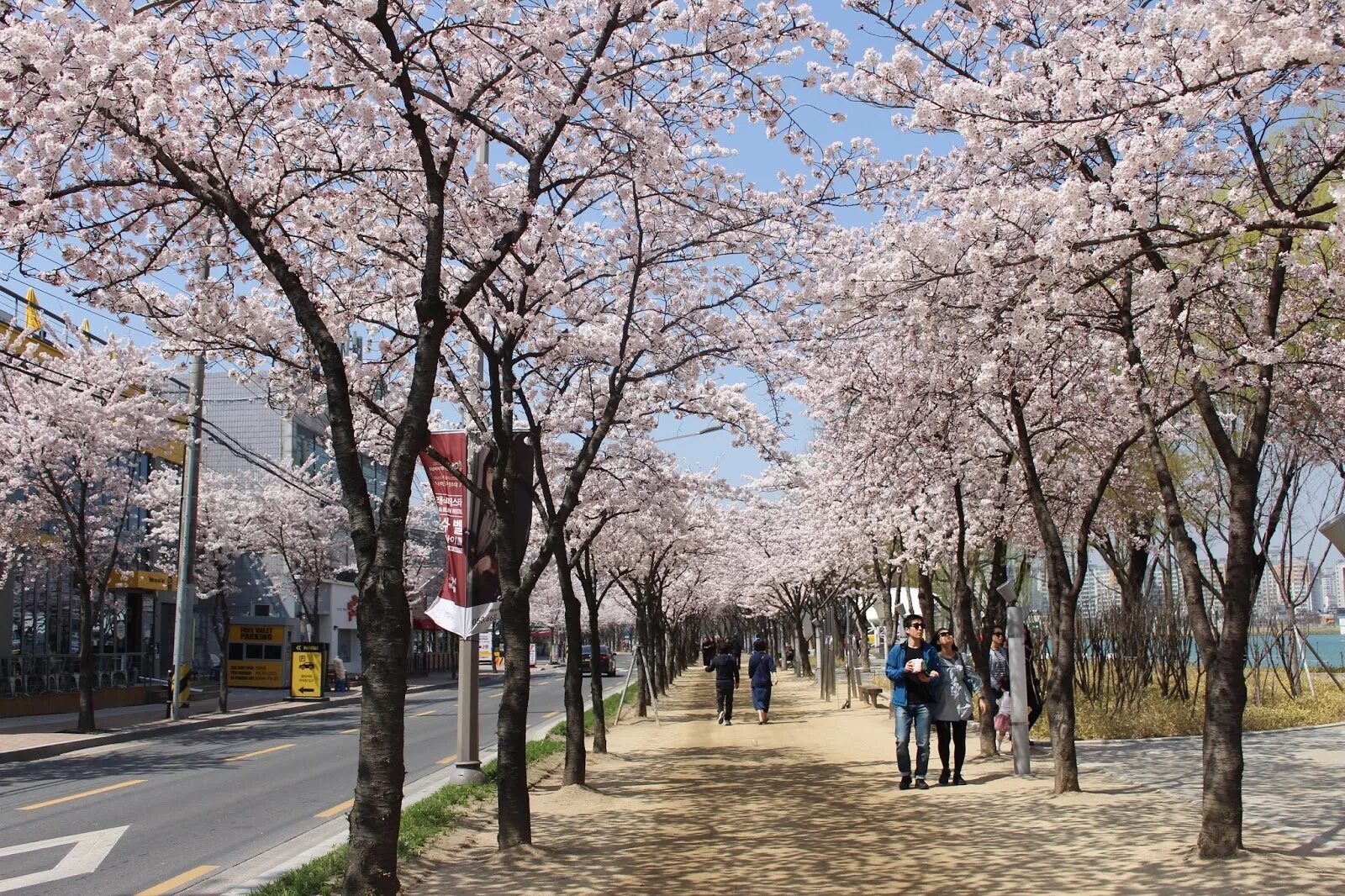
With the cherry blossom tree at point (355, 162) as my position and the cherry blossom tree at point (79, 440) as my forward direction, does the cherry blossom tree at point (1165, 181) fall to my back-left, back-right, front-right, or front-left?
back-right

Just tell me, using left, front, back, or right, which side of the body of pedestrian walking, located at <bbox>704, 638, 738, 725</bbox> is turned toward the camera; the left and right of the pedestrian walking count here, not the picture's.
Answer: back

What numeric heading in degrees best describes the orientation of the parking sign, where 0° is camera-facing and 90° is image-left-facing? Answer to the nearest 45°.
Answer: approximately 0°

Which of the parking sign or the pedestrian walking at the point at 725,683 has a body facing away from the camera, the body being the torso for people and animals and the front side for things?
the pedestrian walking

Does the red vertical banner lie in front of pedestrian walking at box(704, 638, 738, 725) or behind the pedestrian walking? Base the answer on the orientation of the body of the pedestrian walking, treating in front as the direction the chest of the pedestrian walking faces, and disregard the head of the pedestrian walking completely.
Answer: behind

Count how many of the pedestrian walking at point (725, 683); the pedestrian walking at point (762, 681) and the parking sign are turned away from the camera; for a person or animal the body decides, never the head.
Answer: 2

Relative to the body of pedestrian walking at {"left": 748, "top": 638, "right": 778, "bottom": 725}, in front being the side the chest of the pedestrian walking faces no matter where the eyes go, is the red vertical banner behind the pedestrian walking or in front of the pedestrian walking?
behind

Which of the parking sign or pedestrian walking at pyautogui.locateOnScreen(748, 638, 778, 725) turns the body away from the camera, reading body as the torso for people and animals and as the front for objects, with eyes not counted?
the pedestrian walking

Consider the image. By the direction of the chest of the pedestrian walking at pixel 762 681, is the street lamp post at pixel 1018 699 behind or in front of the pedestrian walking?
behind

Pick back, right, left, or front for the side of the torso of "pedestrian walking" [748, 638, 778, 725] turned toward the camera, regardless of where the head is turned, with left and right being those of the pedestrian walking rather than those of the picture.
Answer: back

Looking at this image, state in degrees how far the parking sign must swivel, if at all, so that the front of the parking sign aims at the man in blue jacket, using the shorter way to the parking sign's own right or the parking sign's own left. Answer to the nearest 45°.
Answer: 0° — it already faces them

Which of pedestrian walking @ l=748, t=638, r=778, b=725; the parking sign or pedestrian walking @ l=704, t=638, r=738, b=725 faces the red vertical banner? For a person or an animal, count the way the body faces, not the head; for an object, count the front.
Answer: the parking sign
